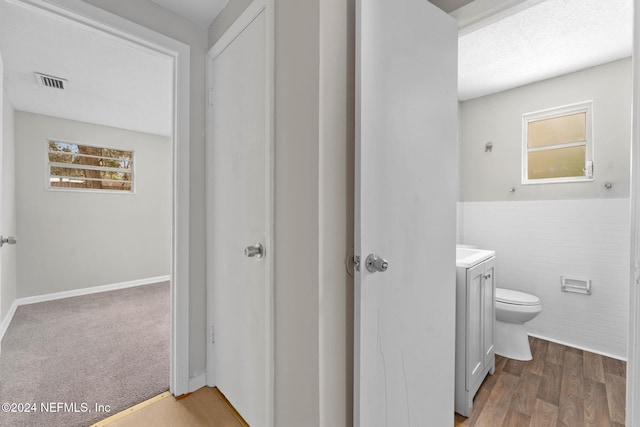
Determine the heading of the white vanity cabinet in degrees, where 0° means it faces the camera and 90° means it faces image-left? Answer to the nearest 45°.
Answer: approximately 315°

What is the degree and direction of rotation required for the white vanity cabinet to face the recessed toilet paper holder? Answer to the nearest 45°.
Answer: approximately 90° to its left

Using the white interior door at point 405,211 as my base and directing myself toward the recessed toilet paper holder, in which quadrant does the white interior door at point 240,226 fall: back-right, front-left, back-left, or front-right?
back-left

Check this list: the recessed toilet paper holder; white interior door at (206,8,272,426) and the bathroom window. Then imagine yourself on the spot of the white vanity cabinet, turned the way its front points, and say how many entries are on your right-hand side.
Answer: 1

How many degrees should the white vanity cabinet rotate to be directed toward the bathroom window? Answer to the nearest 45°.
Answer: approximately 90° to its left

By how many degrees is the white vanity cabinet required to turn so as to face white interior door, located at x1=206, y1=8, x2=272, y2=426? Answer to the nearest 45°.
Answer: approximately 90° to its right
